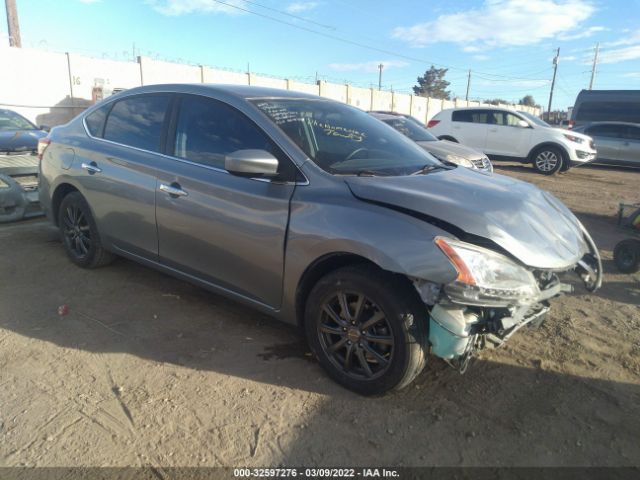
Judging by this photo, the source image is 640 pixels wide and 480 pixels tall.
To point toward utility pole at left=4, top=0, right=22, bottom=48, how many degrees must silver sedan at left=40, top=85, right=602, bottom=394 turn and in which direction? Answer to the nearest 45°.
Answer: approximately 180°

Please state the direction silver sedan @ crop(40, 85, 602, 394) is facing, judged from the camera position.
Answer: facing the viewer and to the right of the viewer

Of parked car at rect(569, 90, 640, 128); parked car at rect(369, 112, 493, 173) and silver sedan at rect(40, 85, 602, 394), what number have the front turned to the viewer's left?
0

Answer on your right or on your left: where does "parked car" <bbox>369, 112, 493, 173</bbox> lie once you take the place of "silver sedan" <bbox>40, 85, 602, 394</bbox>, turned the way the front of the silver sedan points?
on your left

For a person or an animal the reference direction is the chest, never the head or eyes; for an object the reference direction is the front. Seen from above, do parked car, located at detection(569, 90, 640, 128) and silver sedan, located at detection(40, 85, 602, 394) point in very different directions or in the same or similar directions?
same or similar directions

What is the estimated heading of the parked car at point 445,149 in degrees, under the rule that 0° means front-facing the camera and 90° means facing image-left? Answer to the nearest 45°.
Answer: approximately 315°

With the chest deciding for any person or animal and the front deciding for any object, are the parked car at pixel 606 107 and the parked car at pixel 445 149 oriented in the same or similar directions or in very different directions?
same or similar directions

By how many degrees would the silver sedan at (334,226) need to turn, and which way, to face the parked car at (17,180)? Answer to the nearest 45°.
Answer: approximately 180°

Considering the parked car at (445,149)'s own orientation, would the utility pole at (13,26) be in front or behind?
behind

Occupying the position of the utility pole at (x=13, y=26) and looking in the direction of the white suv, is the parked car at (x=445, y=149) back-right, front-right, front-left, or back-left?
front-right

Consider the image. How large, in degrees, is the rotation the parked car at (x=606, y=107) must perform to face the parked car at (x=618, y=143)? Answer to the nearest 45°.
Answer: approximately 90° to its right

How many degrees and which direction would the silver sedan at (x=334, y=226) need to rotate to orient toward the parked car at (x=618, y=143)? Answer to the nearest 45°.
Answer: approximately 90° to its left

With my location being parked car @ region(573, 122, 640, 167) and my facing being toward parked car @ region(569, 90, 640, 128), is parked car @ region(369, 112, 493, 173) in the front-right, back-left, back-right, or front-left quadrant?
back-left

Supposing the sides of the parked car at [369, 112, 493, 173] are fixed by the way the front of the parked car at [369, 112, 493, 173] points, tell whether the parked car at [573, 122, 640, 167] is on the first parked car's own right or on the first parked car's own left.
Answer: on the first parked car's own left

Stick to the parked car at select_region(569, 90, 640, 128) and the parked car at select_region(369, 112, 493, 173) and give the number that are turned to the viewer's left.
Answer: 0

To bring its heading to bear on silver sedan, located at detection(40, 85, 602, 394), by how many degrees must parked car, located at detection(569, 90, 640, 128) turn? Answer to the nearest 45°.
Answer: approximately 90° to its right

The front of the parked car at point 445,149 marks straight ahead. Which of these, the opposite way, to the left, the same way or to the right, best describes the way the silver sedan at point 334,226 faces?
the same way

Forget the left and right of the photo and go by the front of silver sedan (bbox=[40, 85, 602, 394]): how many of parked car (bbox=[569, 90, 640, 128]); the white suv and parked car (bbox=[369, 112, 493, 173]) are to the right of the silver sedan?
0

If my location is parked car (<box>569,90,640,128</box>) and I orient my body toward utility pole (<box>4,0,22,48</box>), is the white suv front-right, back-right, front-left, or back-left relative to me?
front-left

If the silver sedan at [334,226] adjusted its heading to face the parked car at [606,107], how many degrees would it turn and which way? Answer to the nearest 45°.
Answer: approximately 90° to its left
